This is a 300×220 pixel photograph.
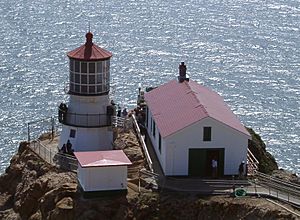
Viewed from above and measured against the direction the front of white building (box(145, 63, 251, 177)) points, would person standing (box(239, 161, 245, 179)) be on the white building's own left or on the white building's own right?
on the white building's own left

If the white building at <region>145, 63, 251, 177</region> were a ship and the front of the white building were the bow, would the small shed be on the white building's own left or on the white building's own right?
on the white building's own right

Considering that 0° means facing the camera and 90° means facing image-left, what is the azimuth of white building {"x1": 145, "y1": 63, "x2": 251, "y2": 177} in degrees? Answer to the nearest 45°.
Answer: approximately 0°

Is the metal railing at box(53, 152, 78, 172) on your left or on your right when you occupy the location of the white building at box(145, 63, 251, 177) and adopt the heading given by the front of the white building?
on your right

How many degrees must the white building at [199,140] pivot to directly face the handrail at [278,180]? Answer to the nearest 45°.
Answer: approximately 90° to its left
